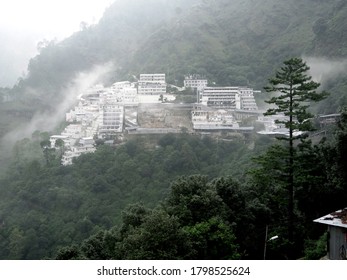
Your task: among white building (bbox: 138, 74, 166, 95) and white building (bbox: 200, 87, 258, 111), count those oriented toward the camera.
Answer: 2

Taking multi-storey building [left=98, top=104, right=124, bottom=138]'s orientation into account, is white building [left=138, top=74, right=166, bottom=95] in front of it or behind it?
behind

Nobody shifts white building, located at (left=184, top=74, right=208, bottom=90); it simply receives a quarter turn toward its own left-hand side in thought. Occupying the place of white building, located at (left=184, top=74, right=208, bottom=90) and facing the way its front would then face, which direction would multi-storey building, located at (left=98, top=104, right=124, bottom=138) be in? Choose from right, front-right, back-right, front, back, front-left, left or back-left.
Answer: back-right

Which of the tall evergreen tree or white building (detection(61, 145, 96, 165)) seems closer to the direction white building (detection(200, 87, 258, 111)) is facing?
the tall evergreen tree

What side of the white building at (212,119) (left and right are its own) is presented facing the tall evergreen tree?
front

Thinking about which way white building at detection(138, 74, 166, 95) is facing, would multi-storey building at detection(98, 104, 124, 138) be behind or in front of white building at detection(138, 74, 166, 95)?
in front

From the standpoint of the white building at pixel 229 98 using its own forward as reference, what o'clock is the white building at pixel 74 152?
the white building at pixel 74 152 is roughly at 2 o'clock from the white building at pixel 229 98.

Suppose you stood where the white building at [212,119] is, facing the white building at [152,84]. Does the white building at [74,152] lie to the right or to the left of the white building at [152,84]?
left
